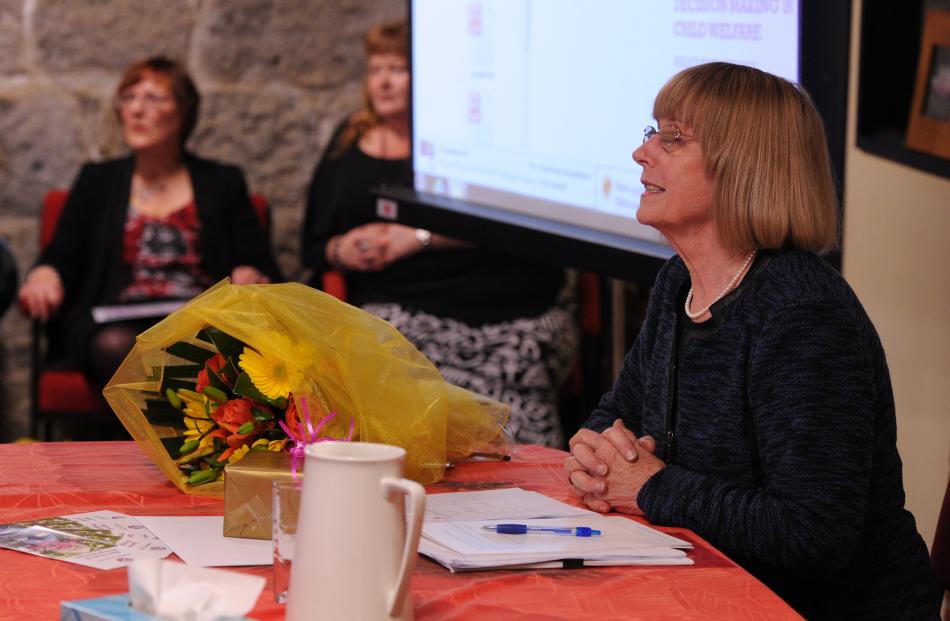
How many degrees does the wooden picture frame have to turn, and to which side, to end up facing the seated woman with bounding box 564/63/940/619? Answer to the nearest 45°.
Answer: approximately 45° to its left

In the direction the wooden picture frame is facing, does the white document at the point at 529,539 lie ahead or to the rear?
ahead

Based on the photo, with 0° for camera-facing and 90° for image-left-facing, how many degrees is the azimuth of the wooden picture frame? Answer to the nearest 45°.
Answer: approximately 45°

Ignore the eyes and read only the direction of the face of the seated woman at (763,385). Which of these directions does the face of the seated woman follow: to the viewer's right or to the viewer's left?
to the viewer's left

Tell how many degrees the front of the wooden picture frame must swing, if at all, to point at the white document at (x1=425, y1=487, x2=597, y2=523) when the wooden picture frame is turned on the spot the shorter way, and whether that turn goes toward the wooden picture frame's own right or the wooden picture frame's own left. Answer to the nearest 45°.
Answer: approximately 45° to the wooden picture frame's own left

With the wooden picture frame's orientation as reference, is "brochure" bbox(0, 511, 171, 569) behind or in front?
in front

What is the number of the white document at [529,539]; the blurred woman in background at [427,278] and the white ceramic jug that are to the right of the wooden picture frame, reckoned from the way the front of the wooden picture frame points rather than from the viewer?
1

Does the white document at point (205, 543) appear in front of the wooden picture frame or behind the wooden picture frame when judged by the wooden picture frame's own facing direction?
in front

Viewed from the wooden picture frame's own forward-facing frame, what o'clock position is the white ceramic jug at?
The white ceramic jug is roughly at 11 o'clock from the wooden picture frame.

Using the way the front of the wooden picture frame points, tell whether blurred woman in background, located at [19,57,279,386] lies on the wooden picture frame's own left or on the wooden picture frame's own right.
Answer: on the wooden picture frame's own right

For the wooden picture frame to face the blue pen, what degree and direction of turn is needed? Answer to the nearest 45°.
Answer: approximately 45° to its left

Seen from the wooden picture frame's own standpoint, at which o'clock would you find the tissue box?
The tissue box is roughly at 11 o'clock from the wooden picture frame.
